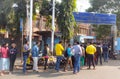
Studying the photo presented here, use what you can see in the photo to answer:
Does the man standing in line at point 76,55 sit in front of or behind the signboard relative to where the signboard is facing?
in front

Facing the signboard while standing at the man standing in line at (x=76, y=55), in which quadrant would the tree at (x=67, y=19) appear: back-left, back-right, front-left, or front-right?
front-left

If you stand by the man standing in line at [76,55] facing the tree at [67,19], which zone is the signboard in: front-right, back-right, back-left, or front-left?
front-right

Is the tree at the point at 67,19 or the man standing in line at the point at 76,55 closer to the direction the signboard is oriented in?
the man standing in line

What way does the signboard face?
toward the camera
